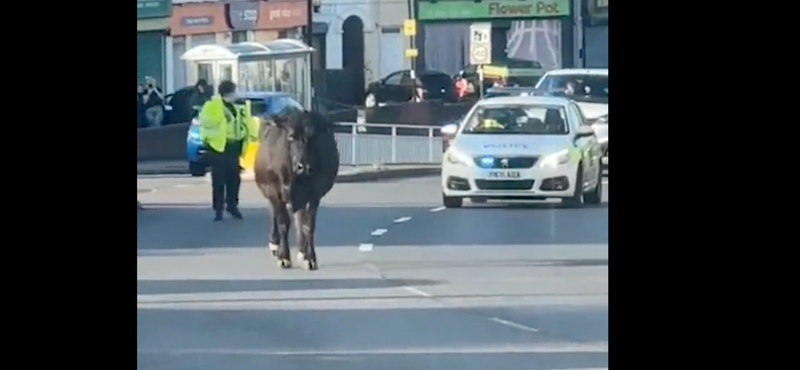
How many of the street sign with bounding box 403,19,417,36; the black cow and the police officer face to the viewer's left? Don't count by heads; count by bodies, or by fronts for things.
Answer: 0

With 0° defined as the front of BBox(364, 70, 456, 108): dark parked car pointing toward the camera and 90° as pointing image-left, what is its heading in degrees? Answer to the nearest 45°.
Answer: approximately 90°

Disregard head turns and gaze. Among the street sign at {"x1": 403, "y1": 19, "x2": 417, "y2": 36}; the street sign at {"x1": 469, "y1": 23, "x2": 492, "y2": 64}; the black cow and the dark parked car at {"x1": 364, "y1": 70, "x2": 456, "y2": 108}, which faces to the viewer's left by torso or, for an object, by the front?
the dark parked car

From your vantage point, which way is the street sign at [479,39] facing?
toward the camera

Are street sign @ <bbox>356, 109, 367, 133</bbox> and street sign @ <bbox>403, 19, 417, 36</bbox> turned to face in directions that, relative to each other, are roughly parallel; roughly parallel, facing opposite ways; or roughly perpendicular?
roughly parallel

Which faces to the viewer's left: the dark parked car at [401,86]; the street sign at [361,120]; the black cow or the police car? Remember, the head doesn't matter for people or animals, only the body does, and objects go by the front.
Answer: the dark parked car

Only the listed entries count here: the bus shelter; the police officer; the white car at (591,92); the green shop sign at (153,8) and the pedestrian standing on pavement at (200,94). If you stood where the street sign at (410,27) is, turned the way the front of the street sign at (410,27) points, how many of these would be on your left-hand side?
1

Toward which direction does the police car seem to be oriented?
toward the camera

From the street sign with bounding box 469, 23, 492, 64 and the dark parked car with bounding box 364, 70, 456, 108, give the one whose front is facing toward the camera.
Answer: the street sign

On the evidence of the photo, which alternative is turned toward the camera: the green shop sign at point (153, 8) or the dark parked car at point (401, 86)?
the green shop sign

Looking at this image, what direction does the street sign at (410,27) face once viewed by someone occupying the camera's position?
facing the viewer

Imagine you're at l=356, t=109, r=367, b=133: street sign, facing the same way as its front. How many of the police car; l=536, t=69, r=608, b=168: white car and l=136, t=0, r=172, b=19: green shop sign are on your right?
1
